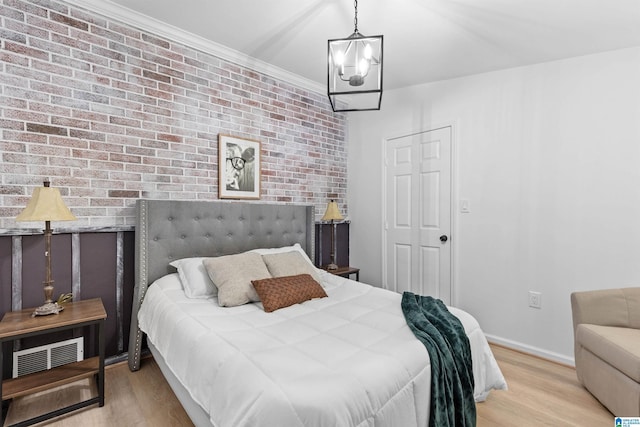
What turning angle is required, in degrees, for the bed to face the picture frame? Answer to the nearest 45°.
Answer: approximately 135° to its left

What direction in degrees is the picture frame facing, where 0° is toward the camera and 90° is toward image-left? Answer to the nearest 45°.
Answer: approximately 315°

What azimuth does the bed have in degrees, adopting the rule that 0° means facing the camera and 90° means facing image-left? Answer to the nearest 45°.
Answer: approximately 315°

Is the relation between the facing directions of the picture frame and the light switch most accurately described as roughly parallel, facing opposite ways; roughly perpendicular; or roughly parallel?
roughly perpendicular

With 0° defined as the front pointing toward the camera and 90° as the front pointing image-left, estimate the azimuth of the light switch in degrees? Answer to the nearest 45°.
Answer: approximately 0°

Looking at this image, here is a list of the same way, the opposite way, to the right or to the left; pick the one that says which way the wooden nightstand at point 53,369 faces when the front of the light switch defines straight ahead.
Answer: to the left

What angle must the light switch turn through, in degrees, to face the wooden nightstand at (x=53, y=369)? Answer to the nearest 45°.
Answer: approximately 45° to its right

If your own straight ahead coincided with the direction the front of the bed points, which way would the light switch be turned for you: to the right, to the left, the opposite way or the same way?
to the right
